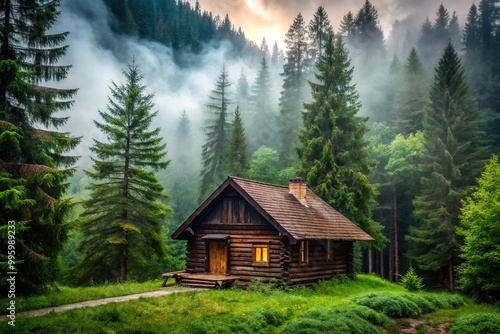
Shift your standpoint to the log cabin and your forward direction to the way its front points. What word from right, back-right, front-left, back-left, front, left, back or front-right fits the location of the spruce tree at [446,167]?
back

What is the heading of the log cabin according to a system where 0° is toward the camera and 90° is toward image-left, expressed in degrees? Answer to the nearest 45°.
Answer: approximately 45°

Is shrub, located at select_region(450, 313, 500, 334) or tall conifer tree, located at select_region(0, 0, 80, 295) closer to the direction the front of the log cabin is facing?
the tall conifer tree

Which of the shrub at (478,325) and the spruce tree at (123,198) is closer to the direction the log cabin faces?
the spruce tree

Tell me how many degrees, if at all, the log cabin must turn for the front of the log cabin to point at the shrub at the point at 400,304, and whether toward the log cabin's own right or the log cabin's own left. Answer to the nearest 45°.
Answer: approximately 90° to the log cabin's own left

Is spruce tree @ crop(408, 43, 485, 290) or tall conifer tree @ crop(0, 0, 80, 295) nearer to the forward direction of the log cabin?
the tall conifer tree

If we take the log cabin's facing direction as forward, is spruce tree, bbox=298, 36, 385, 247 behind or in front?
behind

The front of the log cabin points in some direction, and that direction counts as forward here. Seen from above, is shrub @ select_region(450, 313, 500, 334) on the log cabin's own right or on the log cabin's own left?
on the log cabin's own left

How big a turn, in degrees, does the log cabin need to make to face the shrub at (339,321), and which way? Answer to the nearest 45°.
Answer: approximately 45° to its left

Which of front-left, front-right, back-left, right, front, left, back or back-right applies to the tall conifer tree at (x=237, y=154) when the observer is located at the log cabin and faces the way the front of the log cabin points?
back-right
